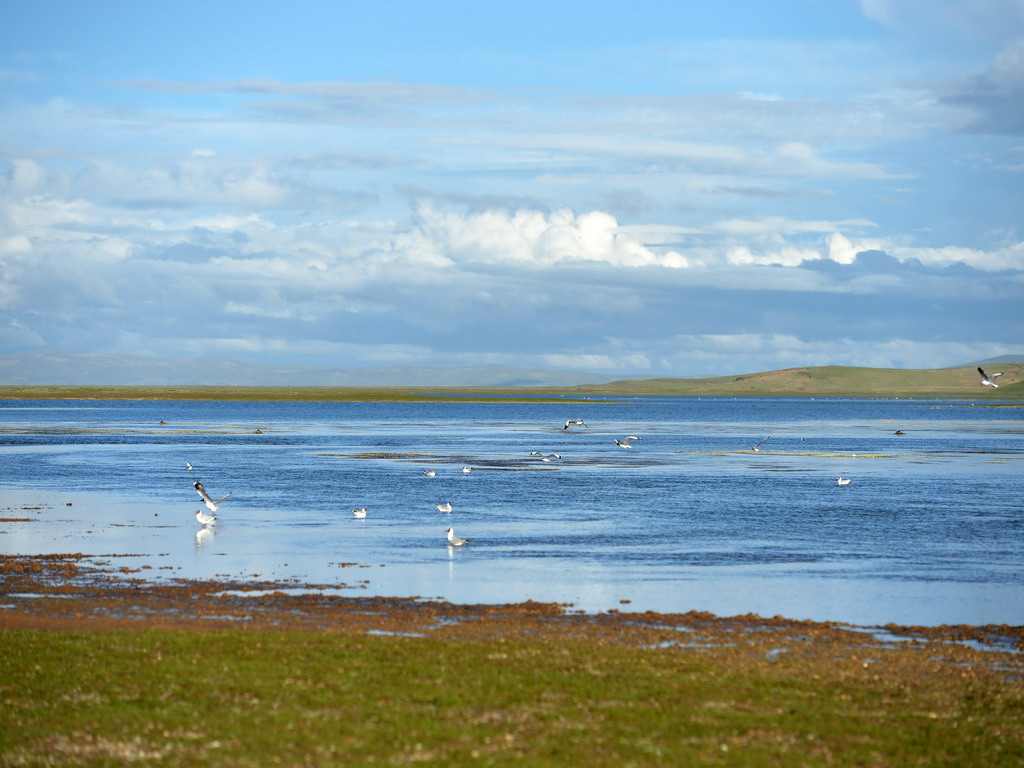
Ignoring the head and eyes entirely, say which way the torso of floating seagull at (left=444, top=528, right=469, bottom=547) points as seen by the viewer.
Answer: to the viewer's left
